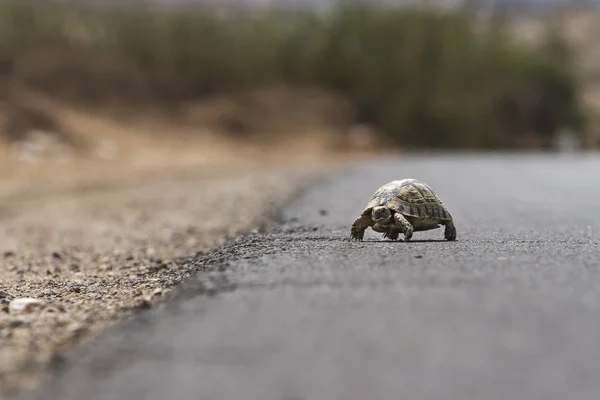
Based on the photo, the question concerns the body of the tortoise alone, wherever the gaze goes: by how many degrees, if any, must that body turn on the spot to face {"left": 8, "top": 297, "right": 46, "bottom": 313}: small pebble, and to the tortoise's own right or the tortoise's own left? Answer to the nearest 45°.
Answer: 0° — it already faces it

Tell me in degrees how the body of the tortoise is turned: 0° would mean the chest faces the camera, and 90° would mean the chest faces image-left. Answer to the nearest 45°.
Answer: approximately 45°
